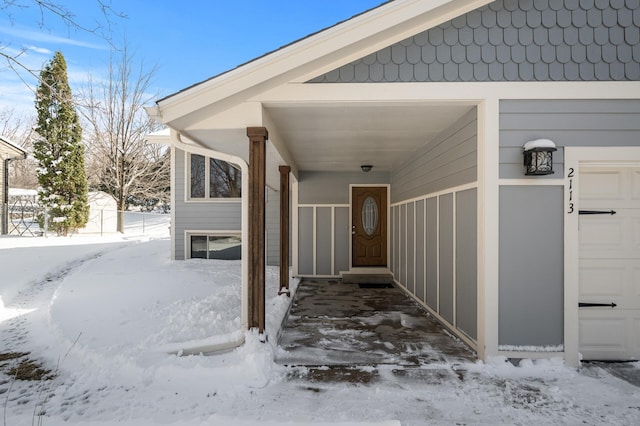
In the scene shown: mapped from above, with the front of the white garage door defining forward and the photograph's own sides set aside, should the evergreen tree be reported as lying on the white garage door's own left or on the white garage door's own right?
on the white garage door's own right

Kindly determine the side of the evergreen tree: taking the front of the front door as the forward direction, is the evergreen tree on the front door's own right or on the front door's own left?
on the front door's own right

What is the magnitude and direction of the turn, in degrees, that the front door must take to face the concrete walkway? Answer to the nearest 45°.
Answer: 0° — it already faces it

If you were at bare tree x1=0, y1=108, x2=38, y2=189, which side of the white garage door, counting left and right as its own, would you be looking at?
right

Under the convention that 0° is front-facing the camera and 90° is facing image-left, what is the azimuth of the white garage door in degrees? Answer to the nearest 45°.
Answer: approximately 0°
